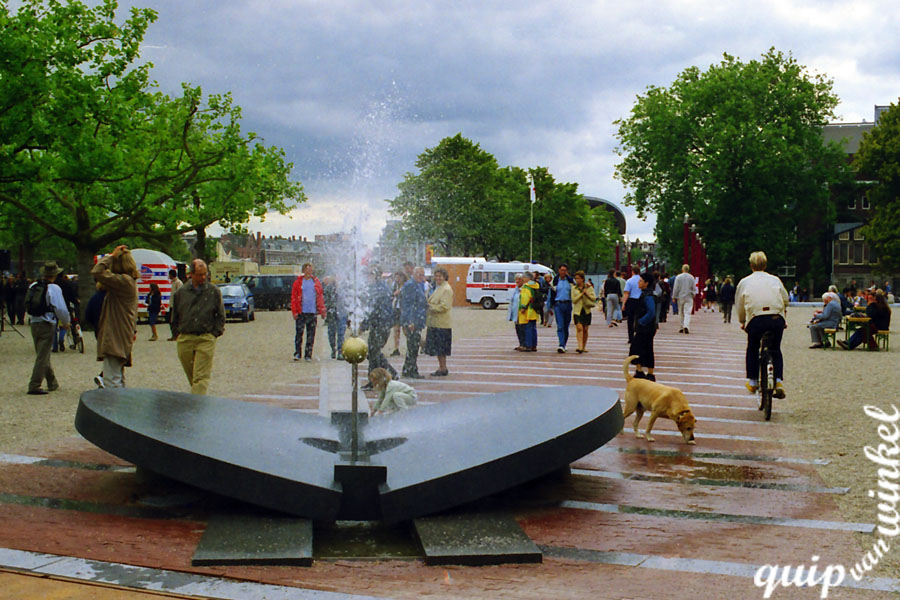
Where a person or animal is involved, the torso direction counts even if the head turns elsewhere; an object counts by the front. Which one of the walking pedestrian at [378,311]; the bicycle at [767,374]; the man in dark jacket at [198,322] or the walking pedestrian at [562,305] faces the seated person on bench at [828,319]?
the bicycle

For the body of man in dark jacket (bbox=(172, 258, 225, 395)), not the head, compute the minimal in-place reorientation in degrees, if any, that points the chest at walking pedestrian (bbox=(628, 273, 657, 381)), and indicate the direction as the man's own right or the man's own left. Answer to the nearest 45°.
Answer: approximately 90° to the man's own left

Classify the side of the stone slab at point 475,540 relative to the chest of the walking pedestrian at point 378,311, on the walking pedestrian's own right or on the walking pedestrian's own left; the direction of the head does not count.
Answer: on the walking pedestrian's own left

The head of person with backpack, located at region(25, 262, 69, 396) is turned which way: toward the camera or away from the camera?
away from the camera

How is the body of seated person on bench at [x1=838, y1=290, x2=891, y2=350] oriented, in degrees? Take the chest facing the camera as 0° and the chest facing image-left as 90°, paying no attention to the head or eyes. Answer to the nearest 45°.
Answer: approximately 90°

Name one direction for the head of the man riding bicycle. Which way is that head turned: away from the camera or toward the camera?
away from the camera

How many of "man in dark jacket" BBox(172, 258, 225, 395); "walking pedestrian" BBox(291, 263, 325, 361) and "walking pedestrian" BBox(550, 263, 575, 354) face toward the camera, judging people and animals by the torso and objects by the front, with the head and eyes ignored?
3

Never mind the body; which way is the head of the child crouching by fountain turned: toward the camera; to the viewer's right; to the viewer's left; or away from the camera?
to the viewer's left

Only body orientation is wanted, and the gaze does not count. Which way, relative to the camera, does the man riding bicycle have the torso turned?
away from the camera

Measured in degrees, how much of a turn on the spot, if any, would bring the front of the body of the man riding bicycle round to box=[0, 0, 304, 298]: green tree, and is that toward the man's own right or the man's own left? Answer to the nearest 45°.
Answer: approximately 45° to the man's own left

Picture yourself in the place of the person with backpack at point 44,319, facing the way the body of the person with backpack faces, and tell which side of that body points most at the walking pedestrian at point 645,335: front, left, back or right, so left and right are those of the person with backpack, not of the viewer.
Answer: right

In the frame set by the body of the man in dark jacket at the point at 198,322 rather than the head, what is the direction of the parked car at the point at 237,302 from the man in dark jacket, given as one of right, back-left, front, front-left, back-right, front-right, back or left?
back

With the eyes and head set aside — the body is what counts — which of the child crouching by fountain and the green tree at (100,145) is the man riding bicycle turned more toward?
the green tree
